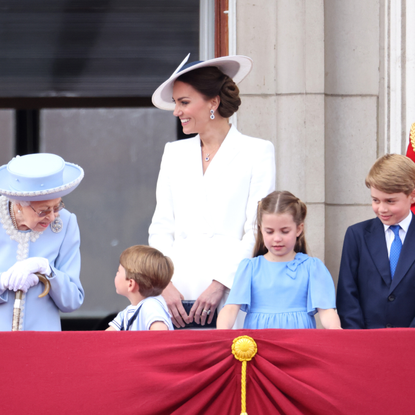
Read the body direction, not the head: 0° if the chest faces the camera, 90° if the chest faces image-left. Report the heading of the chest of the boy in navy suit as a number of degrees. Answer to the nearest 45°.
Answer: approximately 0°

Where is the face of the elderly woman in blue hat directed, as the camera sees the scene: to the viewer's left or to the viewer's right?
to the viewer's right

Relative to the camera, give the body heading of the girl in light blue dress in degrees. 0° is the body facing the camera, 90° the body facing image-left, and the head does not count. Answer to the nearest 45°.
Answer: approximately 0°

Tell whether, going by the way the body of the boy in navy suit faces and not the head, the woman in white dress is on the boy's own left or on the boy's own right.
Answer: on the boy's own right
